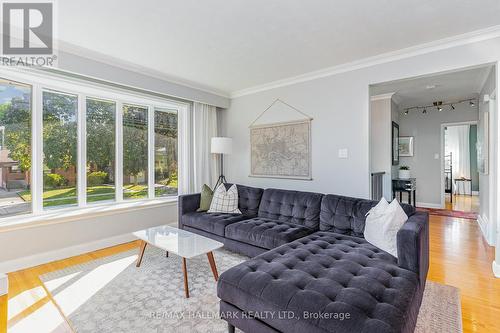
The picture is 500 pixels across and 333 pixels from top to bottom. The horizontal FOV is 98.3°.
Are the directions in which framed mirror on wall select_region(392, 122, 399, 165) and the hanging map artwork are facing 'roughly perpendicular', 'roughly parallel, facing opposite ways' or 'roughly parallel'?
roughly perpendicular

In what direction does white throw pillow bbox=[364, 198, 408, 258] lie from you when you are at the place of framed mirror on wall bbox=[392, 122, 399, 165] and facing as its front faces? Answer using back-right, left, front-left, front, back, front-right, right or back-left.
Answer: right

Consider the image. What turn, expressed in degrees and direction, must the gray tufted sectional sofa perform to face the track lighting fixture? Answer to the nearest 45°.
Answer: approximately 180°

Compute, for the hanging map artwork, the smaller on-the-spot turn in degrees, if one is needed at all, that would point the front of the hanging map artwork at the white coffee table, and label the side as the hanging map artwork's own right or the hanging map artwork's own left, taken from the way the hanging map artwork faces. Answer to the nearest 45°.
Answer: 0° — it already faces it

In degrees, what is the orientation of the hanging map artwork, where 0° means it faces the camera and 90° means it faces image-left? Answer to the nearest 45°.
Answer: approximately 45°

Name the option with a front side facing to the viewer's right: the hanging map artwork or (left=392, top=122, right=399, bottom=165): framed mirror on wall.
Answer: the framed mirror on wall

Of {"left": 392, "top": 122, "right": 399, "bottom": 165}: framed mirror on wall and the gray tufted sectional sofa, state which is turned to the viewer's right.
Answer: the framed mirror on wall

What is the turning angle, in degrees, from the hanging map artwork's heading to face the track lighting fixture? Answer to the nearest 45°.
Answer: approximately 180°

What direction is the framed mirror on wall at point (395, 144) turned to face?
to the viewer's right

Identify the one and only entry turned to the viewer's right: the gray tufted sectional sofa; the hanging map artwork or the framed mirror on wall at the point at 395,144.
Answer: the framed mirror on wall

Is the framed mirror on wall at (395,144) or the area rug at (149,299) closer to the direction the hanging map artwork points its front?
the area rug

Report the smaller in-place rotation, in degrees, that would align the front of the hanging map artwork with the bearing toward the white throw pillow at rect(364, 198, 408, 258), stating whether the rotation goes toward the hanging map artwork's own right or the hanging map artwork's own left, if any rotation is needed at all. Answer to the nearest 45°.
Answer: approximately 90° to the hanging map artwork's own left

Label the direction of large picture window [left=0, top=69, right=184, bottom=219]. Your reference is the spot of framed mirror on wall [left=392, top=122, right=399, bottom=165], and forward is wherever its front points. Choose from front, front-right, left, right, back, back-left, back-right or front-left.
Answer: back-right
